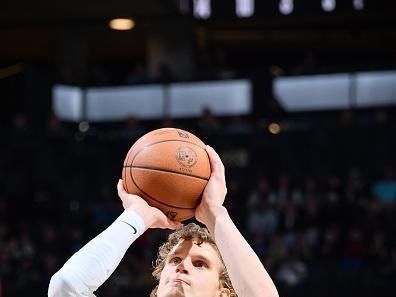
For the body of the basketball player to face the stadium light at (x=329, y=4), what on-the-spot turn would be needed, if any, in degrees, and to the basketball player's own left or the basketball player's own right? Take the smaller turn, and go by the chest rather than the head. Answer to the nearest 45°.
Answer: approximately 135° to the basketball player's own right

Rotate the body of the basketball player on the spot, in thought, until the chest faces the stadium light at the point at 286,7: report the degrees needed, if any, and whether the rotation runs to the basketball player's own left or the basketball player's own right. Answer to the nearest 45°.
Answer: approximately 135° to the basketball player's own right

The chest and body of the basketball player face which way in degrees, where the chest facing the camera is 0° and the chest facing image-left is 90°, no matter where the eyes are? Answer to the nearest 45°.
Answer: approximately 45°

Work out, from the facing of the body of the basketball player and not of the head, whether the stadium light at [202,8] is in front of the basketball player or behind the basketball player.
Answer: behind

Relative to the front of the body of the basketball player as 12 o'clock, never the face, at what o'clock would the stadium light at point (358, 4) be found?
The stadium light is roughly at 5 o'clock from the basketball player.

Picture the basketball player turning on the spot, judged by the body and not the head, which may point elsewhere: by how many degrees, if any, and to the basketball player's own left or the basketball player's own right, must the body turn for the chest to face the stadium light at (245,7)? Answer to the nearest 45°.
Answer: approximately 135° to the basketball player's own right
